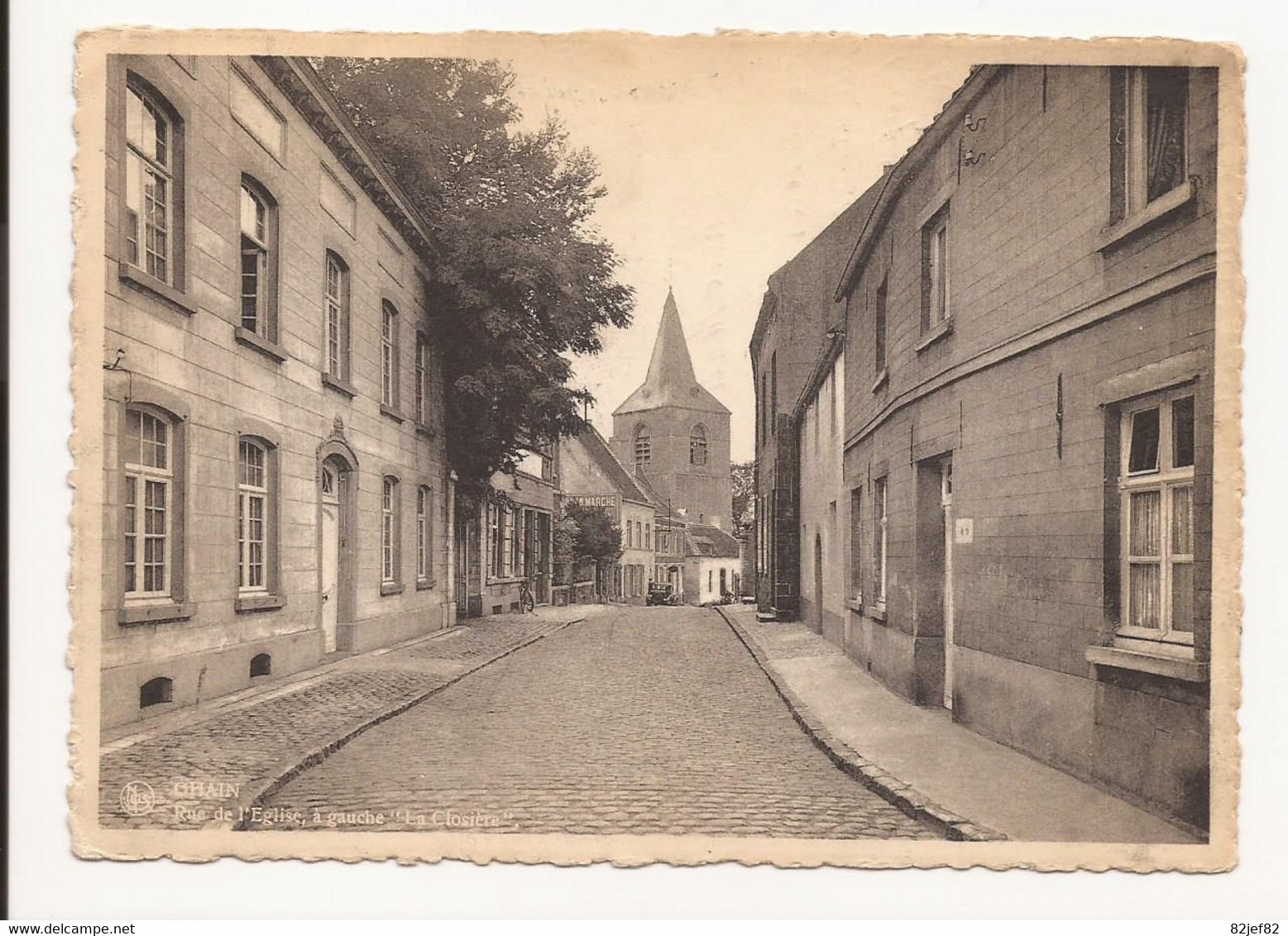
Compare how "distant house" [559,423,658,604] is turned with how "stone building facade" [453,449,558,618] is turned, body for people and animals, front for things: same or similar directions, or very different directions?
same or similar directions

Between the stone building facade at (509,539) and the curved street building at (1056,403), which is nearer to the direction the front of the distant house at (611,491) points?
the curved street building

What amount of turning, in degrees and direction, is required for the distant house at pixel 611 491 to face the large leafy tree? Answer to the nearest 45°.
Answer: approximately 45° to its right

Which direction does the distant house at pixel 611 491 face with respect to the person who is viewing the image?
facing the viewer and to the right of the viewer

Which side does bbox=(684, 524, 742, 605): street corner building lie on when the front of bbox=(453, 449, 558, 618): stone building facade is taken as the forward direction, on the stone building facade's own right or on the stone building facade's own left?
on the stone building facade's own left

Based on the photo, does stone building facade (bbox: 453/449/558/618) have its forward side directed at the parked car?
no
